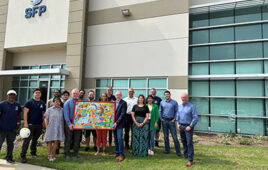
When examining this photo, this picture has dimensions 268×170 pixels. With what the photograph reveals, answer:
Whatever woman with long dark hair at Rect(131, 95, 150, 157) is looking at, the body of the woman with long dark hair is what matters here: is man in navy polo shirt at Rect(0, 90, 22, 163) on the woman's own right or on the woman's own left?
on the woman's own right

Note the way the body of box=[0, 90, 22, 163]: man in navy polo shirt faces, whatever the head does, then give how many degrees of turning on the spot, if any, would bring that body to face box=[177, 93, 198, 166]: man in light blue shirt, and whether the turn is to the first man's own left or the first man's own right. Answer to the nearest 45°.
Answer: approximately 45° to the first man's own left

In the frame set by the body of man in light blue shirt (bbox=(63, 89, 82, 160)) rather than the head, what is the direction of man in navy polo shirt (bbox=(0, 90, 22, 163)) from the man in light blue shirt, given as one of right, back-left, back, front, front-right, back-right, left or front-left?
back-right

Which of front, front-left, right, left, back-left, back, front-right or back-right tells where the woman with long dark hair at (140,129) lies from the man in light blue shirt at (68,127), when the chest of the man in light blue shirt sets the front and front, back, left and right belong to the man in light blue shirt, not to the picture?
front-left

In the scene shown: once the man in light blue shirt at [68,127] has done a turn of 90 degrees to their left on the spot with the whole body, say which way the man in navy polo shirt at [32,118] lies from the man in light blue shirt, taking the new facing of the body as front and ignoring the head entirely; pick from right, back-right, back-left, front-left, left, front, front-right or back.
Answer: back-left

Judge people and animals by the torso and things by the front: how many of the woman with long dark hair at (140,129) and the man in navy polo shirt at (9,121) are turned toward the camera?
2

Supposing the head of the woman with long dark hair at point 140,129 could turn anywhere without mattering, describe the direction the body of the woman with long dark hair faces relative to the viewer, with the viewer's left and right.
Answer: facing the viewer

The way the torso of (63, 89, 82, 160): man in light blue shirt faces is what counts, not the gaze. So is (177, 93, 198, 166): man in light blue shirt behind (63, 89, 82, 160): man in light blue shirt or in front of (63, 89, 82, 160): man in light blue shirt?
in front

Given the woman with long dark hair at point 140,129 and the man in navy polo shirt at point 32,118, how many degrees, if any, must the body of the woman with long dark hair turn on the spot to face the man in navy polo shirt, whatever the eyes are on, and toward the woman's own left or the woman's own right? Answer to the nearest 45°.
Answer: approximately 90° to the woman's own right

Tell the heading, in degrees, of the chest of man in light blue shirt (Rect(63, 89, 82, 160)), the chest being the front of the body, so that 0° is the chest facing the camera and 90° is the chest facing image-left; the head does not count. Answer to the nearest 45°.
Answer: approximately 315°

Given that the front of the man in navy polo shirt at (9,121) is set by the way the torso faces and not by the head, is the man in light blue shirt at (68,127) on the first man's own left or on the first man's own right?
on the first man's own left
